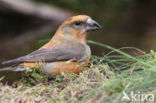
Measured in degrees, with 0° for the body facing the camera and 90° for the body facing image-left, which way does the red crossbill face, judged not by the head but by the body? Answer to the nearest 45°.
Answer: approximately 270°
